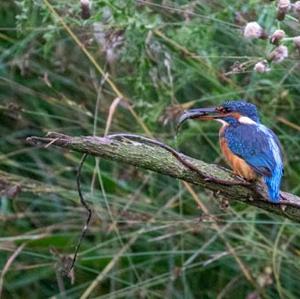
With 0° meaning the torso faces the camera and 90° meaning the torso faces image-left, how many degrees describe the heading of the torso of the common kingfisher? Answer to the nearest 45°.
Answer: approximately 90°

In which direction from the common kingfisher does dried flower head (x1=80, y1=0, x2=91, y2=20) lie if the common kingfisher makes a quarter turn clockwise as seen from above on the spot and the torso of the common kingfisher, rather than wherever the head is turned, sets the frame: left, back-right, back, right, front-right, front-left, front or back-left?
front-left

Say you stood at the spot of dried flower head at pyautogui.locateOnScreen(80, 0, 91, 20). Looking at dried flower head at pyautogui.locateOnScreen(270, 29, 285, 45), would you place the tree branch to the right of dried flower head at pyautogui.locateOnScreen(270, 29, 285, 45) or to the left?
right

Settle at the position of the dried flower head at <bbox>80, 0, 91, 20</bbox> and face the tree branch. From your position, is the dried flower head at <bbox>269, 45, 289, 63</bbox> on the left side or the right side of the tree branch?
left
